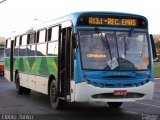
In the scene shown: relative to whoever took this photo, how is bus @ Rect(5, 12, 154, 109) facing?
facing the viewer and to the right of the viewer
